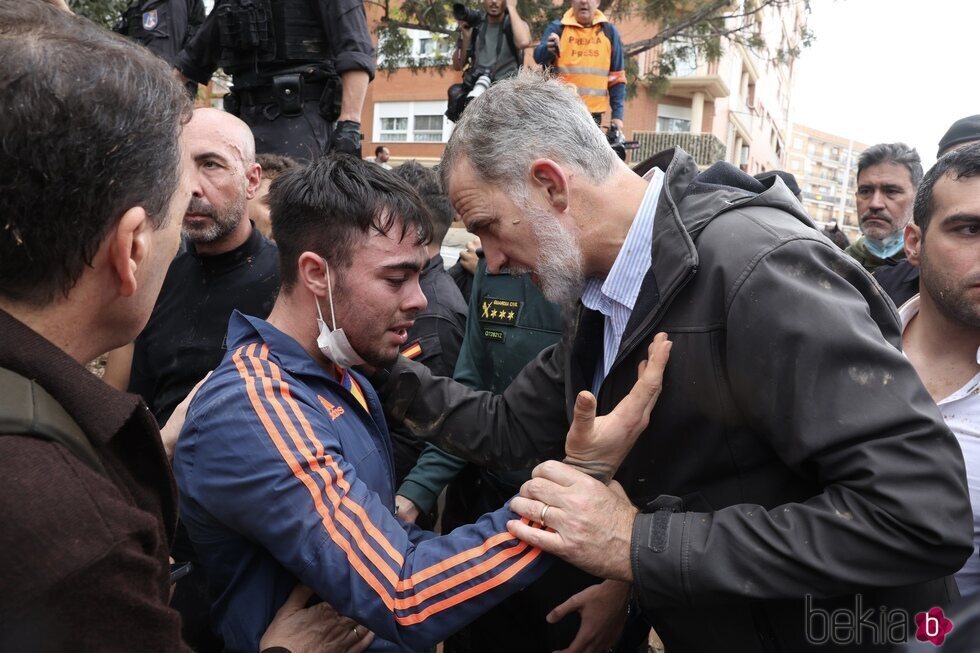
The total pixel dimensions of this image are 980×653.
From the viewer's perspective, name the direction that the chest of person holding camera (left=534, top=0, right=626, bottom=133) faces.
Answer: toward the camera

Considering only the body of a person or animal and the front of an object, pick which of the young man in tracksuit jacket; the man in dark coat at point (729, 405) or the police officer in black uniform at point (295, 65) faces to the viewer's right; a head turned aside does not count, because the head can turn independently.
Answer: the young man in tracksuit jacket

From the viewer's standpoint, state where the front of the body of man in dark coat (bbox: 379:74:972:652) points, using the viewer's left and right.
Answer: facing to the left of the viewer

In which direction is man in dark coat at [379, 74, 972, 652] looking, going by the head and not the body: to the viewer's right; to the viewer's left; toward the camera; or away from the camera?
to the viewer's left

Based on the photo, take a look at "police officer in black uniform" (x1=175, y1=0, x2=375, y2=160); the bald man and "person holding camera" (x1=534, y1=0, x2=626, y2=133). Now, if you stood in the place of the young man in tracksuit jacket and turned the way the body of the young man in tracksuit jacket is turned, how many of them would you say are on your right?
0

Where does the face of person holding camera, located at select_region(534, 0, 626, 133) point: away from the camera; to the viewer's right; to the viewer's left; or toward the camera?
toward the camera

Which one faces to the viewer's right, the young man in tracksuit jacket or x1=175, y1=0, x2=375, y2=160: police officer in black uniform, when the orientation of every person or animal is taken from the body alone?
the young man in tracksuit jacket

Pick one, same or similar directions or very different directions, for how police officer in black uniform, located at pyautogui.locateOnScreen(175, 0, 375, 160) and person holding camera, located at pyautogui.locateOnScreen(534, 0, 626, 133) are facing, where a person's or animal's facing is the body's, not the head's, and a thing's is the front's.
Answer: same or similar directions

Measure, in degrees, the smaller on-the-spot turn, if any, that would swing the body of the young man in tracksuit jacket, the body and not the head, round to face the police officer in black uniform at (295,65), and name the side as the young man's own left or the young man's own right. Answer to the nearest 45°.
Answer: approximately 90° to the young man's own left

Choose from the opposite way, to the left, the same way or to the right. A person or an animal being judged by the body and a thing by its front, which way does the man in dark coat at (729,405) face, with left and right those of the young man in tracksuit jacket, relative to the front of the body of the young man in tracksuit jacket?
the opposite way

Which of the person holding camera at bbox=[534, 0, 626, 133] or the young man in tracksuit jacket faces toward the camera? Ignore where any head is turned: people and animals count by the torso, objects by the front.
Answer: the person holding camera

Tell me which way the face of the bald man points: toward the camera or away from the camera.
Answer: toward the camera

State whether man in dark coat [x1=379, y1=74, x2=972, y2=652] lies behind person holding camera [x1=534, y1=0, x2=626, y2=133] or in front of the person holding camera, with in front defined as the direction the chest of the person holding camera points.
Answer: in front

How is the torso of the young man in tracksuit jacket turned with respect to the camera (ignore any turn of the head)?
to the viewer's right

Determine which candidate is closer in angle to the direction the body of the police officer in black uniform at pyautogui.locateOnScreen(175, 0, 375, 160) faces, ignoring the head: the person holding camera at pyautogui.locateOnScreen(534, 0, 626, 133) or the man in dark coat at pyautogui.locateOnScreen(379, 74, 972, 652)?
the man in dark coat
